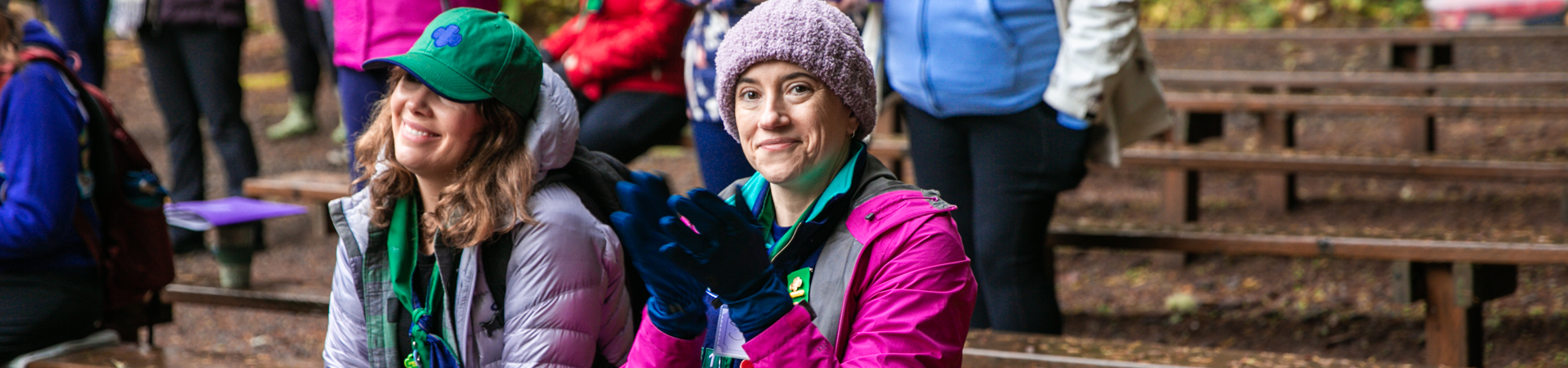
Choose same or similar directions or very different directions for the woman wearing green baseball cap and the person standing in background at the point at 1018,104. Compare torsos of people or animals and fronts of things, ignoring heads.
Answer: same or similar directions

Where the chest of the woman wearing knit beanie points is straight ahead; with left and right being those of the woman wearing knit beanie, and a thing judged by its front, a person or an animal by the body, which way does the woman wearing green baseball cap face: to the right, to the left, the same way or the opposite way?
the same way

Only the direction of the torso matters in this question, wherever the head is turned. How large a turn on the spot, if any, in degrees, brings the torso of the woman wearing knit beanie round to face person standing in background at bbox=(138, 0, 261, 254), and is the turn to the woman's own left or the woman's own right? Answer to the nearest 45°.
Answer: approximately 90° to the woman's own right

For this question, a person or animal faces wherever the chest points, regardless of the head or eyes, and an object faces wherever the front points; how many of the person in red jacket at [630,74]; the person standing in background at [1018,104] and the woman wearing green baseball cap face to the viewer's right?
0

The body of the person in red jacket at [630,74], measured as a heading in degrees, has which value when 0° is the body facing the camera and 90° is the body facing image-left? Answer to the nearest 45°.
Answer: approximately 90°

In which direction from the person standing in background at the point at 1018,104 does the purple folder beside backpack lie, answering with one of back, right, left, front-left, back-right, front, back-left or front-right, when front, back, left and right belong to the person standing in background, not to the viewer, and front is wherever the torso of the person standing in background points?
front-right

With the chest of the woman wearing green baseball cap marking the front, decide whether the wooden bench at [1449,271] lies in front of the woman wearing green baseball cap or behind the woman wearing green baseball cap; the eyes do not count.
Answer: behind

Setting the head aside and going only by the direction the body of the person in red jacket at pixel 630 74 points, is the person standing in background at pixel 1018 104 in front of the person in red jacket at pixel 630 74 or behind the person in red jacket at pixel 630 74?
behind

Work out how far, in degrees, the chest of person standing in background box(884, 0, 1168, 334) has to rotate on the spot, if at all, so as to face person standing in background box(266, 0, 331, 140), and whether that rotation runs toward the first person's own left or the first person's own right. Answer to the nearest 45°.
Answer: approximately 90° to the first person's own right

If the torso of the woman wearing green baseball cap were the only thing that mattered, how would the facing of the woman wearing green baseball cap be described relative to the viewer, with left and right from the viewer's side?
facing the viewer and to the left of the viewer

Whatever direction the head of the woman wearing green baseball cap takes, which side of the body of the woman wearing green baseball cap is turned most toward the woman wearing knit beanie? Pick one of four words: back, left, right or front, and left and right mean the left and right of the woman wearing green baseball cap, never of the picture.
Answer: left

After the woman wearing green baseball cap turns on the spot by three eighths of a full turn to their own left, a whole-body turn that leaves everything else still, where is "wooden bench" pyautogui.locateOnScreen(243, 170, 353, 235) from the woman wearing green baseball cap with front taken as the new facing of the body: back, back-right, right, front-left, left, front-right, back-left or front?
left
